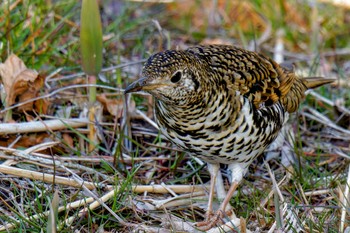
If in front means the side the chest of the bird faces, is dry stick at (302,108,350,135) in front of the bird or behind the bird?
behind

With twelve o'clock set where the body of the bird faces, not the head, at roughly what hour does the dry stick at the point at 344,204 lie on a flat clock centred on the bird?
The dry stick is roughly at 8 o'clock from the bird.

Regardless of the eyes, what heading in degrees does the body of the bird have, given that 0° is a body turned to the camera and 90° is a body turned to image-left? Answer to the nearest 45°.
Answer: approximately 45°

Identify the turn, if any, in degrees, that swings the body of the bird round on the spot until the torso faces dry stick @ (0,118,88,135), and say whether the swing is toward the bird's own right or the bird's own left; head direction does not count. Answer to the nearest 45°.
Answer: approximately 45° to the bird's own right

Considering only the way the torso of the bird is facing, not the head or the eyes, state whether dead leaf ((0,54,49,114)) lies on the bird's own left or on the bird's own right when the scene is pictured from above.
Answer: on the bird's own right

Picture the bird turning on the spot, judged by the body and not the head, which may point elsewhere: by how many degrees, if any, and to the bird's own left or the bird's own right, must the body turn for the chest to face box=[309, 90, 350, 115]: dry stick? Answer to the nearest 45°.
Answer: approximately 180°

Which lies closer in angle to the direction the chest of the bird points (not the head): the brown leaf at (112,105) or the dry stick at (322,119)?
the brown leaf

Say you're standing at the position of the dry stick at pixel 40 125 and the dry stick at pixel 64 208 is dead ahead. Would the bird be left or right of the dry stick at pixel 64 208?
left

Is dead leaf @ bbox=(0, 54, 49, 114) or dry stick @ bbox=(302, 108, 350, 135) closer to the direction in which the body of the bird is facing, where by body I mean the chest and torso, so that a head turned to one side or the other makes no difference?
the dead leaf

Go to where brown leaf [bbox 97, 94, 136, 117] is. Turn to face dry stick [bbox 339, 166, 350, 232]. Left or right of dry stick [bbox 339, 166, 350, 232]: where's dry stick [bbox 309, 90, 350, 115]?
left
